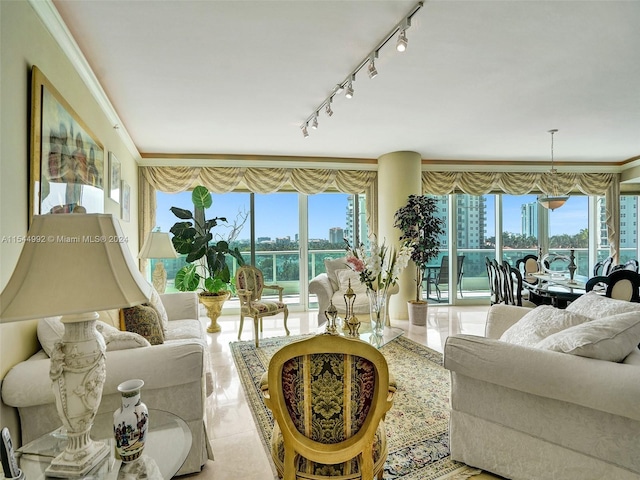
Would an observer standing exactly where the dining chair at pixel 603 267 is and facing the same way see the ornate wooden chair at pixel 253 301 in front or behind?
in front

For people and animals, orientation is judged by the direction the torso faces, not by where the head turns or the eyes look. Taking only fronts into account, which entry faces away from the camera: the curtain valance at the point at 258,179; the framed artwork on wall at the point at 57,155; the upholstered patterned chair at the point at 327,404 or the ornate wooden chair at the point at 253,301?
the upholstered patterned chair

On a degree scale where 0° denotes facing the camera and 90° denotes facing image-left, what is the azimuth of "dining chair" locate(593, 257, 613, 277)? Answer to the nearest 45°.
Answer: approximately 45°

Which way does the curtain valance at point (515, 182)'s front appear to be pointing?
toward the camera

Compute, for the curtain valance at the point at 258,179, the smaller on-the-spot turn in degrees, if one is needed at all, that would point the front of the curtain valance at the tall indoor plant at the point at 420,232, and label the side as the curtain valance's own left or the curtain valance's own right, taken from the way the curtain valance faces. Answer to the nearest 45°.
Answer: approximately 90° to the curtain valance's own left

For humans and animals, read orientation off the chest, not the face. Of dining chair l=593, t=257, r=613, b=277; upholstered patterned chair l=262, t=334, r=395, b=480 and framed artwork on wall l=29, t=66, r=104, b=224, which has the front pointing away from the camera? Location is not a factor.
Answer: the upholstered patterned chair

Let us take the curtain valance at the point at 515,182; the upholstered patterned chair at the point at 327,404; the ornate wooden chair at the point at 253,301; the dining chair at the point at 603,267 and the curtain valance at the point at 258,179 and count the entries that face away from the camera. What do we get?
1

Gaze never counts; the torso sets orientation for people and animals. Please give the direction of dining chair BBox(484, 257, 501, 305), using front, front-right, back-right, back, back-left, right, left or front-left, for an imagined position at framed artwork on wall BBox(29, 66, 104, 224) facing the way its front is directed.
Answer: front-left

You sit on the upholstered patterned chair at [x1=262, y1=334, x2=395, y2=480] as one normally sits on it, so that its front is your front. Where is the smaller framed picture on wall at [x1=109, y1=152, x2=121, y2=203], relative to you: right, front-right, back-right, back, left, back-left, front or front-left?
front-left

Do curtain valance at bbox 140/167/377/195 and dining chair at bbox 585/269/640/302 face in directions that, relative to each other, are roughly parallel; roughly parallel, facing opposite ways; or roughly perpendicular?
roughly parallel, facing opposite ways

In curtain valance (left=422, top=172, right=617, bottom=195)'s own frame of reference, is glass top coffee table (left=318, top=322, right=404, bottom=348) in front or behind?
in front

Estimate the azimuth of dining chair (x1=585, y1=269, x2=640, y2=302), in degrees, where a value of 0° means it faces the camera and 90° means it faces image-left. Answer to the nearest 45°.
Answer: approximately 135°

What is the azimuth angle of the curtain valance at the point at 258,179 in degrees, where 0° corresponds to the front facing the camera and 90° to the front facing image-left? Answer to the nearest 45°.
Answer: approximately 0°

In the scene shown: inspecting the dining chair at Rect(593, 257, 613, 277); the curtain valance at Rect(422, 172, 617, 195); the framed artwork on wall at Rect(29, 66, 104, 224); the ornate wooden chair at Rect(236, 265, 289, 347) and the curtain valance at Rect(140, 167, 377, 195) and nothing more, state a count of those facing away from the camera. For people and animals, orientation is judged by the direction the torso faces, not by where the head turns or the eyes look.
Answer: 0

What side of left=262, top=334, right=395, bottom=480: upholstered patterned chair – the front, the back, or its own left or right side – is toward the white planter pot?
front

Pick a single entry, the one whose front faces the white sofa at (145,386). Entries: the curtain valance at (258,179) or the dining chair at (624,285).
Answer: the curtain valance

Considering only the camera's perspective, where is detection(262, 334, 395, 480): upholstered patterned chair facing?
facing away from the viewer

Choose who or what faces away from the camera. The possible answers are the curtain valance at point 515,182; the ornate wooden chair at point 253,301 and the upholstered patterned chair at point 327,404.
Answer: the upholstered patterned chair

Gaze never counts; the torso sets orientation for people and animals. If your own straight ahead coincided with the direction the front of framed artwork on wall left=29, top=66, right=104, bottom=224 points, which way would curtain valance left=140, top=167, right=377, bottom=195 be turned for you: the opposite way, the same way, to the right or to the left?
to the right

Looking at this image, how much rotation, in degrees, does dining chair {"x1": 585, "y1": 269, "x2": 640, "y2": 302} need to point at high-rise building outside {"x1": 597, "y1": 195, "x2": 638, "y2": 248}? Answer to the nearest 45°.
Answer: approximately 45° to its right

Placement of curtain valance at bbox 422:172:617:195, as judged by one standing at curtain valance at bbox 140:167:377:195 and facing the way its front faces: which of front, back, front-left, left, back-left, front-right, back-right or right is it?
left

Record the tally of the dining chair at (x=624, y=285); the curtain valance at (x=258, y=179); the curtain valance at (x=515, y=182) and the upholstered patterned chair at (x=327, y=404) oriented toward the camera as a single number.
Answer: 2
